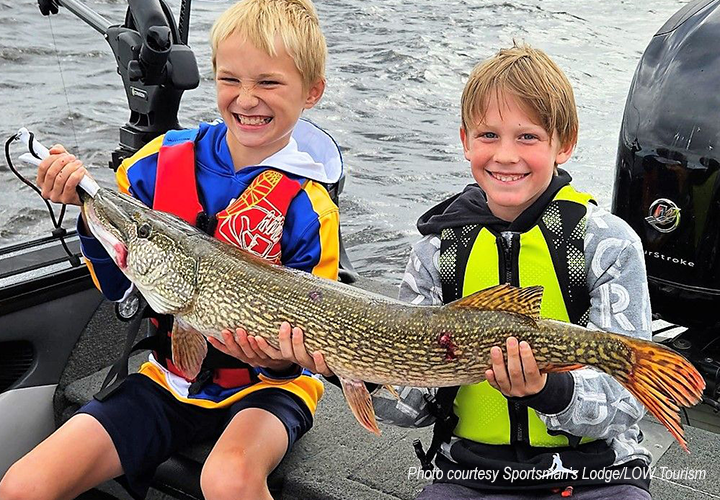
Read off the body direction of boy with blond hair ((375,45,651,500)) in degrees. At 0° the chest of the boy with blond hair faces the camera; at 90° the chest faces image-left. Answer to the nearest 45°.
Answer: approximately 0°

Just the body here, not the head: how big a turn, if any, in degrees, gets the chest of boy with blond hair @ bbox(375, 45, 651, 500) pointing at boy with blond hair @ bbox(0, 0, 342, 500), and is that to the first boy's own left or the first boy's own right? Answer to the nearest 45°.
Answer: approximately 90° to the first boy's own right

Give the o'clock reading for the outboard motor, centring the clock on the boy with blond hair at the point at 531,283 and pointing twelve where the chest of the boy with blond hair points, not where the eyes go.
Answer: The outboard motor is roughly at 7 o'clock from the boy with blond hair.

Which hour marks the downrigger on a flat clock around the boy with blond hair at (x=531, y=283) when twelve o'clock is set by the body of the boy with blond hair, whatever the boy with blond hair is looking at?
The downrigger is roughly at 4 o'clock from the boy with blond hair.
